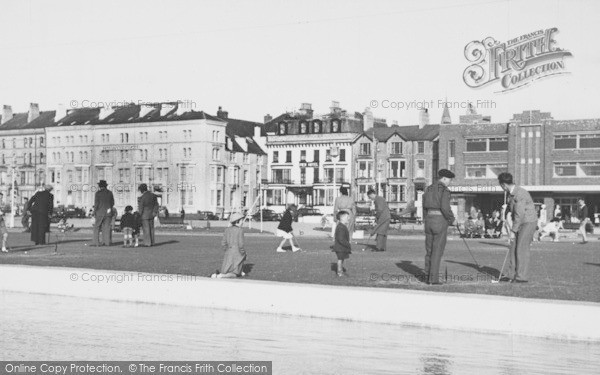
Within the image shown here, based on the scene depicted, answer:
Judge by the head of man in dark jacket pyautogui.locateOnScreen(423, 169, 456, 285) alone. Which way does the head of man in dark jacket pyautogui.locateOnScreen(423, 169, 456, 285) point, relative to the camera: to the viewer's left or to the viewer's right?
to the viewer's right

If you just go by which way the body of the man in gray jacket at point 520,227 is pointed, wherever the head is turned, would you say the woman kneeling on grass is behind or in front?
in front

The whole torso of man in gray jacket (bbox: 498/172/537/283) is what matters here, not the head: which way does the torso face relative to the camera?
to the viewer's left

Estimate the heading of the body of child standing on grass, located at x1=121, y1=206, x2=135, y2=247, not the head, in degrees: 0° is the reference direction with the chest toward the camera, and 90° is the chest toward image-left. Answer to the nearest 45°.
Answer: approximately 180°

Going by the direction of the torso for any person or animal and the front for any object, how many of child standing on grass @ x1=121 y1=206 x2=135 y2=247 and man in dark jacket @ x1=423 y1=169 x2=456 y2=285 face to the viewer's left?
0

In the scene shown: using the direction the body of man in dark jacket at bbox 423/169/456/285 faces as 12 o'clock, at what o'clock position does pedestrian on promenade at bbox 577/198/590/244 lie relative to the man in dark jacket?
The pedestrian on promenade is roughly at 11 o'clock from the man in dark jacket.

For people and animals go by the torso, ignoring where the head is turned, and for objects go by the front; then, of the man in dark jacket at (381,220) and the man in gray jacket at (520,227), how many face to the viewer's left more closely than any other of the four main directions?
2
